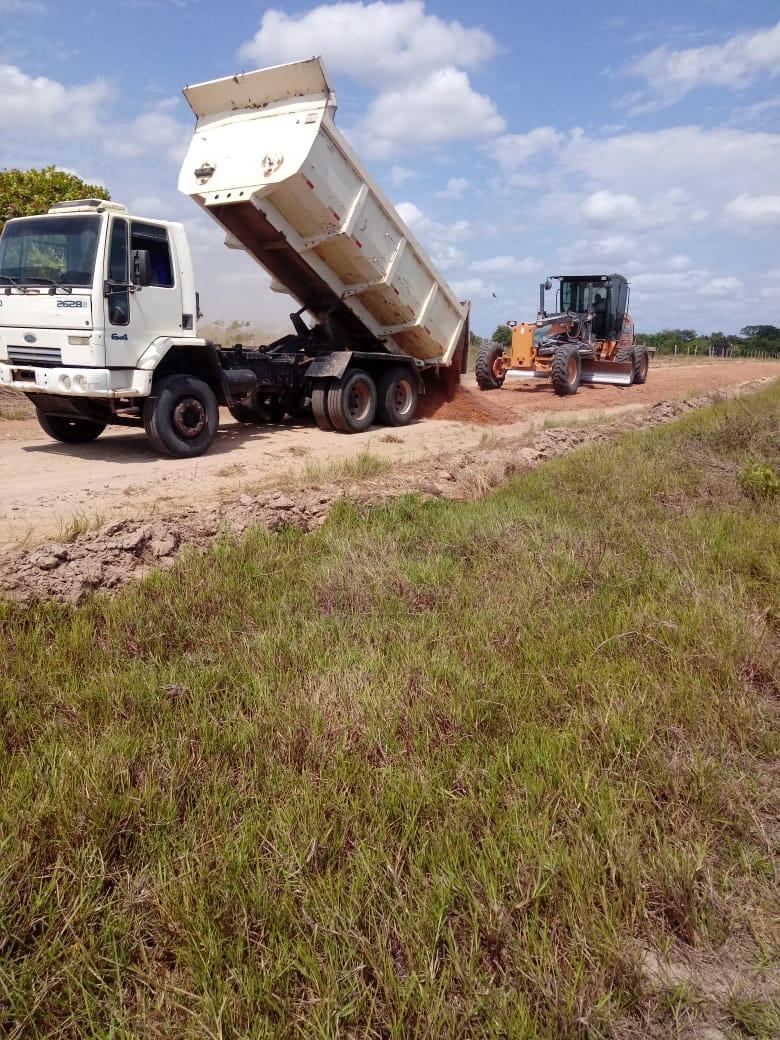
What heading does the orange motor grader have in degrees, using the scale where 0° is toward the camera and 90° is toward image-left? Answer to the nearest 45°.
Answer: approximately 45°

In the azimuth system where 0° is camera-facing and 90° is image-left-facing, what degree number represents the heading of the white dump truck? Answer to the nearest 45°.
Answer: approximately 45°

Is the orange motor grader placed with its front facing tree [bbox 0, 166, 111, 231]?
yes

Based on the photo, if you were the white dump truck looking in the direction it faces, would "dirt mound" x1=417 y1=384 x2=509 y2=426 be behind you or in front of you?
behind

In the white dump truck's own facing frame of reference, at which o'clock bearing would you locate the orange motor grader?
The orange motor grader is roughly at 6 o'clock from the white dump truck.

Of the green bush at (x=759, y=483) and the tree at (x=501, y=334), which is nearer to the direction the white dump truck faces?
the green bush

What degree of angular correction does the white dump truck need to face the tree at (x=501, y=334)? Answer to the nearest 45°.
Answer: approximately 180°

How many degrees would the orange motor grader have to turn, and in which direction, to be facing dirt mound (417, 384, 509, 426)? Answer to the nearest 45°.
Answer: approximately 45° to its left

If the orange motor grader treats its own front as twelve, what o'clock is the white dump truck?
The white dump truck is roughly at 11 o'clock from the orange motor grader.

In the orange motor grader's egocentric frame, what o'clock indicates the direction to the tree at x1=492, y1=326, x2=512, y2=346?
The tree is roughly at 4 o'clock from the orange motor grader.

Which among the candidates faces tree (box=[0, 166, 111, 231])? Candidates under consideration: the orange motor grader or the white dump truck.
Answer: the orange motor grader
